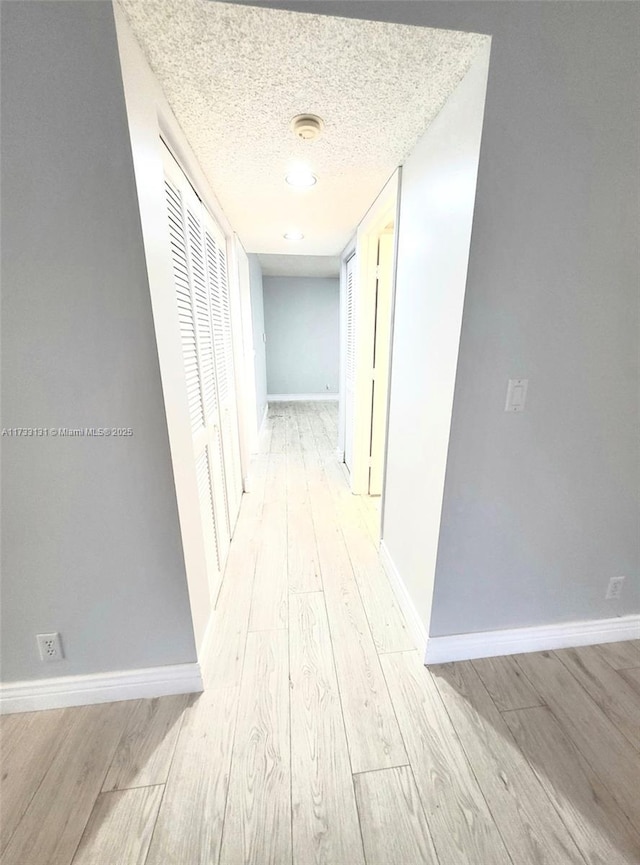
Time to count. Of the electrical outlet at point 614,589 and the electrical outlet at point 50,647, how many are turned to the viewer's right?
0

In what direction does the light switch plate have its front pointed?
toward the camera

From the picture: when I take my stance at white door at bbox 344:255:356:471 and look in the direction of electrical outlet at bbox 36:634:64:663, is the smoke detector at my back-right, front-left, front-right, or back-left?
front-left

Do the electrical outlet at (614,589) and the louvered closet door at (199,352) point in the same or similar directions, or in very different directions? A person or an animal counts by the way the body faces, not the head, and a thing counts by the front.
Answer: very different directions

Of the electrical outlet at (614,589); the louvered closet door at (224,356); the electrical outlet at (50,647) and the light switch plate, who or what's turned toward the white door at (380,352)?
the louvered closet door

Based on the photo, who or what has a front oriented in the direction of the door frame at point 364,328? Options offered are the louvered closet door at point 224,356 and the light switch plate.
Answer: the louvered closet door

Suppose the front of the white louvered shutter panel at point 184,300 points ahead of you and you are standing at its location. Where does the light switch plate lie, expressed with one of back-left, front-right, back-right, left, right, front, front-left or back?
front-right

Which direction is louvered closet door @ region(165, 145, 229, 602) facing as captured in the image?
to the viewer's right

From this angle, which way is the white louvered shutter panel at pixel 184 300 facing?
to the viewer's right

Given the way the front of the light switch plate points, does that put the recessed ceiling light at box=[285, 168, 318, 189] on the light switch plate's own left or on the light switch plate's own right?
on the light switch plate's own right

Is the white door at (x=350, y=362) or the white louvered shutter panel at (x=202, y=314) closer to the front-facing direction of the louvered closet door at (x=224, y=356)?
the white door

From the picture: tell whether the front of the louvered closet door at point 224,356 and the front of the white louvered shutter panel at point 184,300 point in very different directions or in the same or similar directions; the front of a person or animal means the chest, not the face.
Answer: same or similar directions

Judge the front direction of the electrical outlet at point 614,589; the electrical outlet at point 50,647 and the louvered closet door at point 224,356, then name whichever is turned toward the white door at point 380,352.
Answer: the louvered closet door

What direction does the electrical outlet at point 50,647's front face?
toward the camera

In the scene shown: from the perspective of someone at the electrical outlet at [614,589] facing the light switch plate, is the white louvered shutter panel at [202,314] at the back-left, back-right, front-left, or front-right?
front-right

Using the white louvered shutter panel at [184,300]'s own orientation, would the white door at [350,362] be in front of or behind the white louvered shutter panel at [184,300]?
in front

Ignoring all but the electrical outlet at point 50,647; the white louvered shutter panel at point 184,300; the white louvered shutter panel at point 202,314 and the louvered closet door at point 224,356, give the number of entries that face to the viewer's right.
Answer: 3
